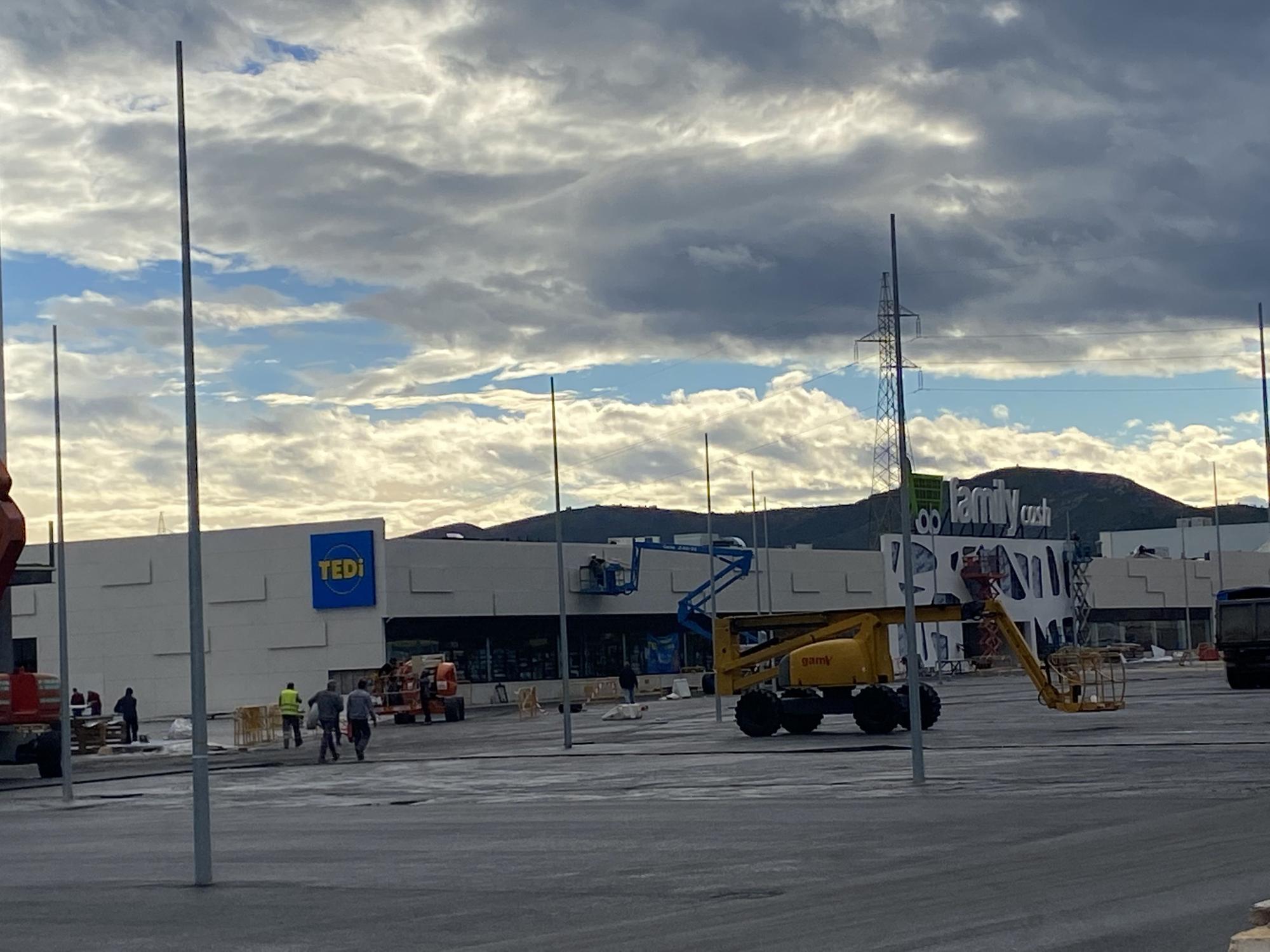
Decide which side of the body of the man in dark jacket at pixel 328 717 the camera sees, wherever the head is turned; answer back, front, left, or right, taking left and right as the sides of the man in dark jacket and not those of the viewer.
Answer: back

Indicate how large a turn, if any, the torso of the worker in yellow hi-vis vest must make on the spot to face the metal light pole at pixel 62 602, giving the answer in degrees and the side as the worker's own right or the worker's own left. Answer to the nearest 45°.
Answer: approximately 180°

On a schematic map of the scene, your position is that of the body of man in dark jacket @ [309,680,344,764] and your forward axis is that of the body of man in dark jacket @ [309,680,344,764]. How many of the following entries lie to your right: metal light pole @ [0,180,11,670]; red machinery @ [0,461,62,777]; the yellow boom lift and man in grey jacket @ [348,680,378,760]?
2

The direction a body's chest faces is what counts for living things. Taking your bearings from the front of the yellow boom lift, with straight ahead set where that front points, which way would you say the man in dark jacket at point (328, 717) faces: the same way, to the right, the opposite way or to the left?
to the left

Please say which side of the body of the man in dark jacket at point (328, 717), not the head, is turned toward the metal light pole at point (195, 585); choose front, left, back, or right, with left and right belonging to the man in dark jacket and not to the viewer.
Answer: back

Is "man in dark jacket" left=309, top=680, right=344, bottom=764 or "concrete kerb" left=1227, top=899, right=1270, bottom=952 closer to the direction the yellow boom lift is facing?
the concrete kerb

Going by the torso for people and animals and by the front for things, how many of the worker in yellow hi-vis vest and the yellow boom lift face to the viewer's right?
1

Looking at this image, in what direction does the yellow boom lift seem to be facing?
to the viewer's right

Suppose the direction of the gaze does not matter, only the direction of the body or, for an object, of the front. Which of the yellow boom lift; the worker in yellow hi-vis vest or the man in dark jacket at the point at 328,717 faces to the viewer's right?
the yellow boom lift

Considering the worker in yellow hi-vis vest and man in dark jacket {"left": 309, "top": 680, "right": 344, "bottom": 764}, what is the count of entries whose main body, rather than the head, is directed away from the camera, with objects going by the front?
2

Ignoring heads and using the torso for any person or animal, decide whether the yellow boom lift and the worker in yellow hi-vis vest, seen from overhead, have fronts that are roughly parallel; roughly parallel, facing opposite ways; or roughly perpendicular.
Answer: roughly perpendicular

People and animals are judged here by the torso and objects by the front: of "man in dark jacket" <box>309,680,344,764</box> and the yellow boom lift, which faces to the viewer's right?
the yellow boom lift

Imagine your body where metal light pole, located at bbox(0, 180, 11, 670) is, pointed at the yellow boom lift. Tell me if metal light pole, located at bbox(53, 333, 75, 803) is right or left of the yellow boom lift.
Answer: right

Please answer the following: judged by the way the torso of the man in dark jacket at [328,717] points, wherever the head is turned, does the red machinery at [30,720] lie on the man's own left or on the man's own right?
on the man's own left
